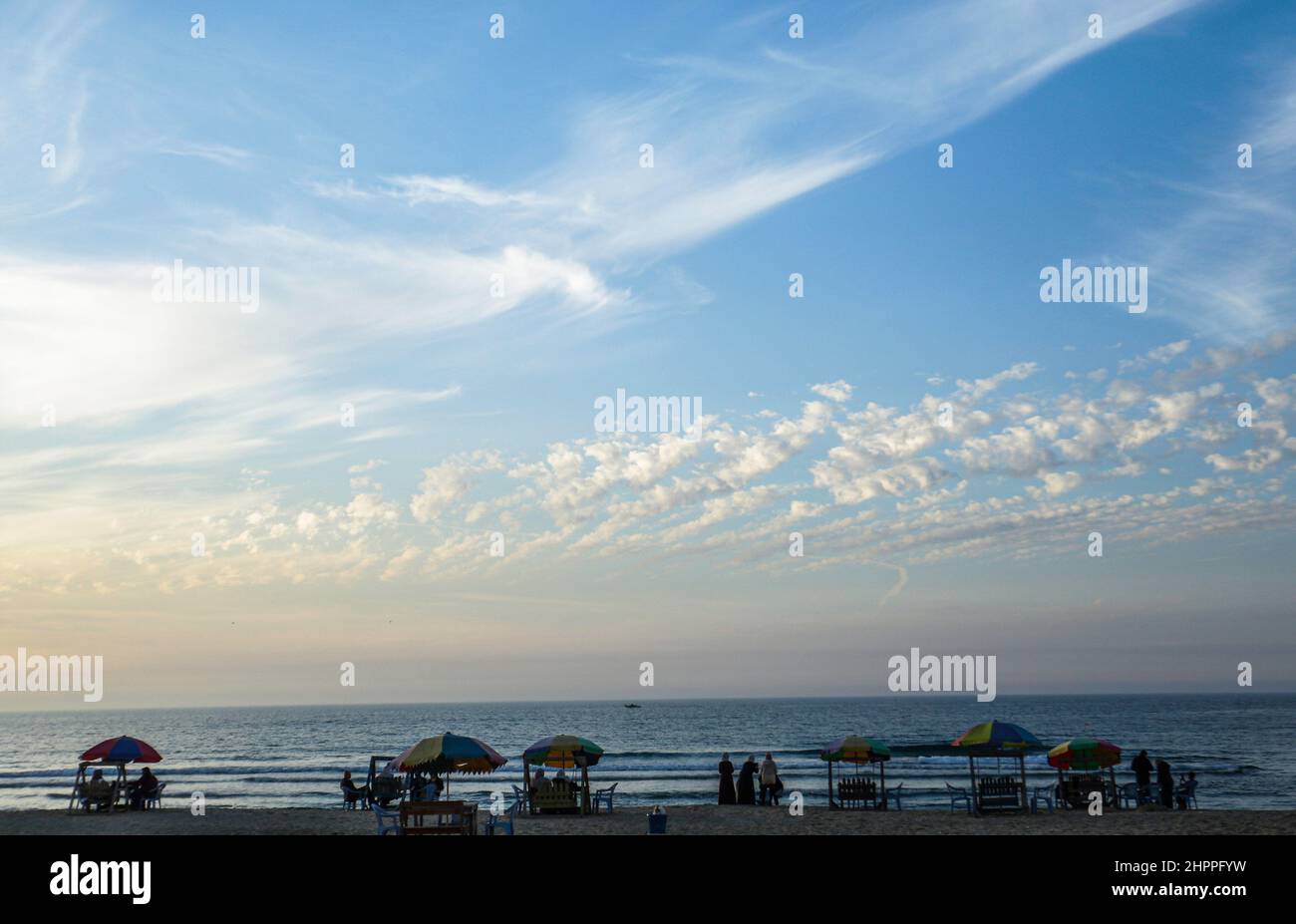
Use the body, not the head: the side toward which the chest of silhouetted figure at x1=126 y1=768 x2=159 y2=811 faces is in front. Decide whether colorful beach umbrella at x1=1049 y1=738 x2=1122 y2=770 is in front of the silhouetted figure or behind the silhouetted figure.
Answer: behind

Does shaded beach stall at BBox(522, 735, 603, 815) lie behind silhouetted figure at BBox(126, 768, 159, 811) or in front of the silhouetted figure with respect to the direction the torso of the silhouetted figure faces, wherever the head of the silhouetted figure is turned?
behind

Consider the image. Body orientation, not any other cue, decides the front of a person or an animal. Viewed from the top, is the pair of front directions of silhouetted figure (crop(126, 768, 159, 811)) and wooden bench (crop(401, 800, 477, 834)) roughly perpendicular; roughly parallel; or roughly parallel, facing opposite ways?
roughly perpendicular

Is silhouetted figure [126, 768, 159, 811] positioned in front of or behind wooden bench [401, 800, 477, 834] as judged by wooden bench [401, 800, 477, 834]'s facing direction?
in front

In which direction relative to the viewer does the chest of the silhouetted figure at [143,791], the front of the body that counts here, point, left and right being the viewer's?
facing to the left of the viewer

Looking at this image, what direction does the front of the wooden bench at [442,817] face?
away from the camera

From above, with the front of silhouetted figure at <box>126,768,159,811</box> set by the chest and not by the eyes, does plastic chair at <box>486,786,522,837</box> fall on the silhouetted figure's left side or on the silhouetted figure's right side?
on the silhouetted figure's left side
